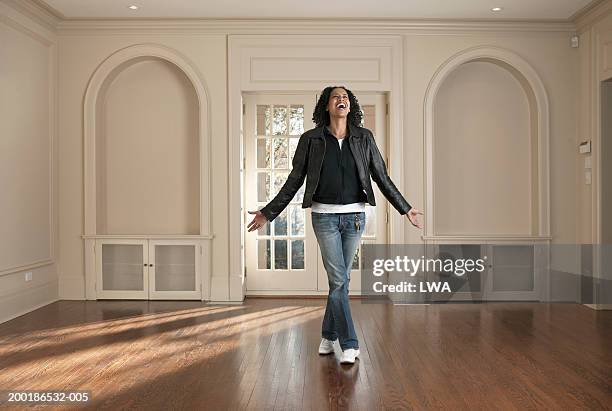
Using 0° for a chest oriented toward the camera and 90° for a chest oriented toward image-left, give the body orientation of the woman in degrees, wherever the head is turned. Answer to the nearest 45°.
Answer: approximately 0°

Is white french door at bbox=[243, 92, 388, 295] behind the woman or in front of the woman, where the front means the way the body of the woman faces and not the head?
behind
